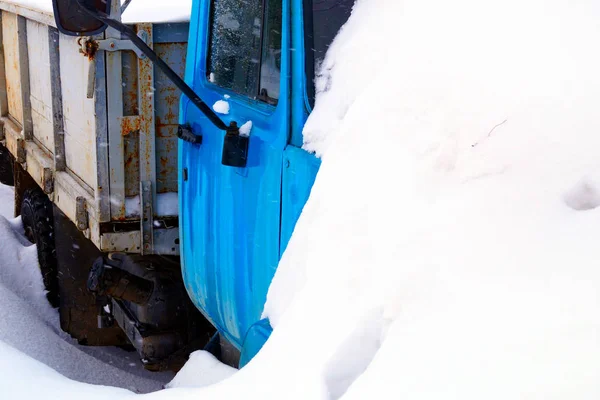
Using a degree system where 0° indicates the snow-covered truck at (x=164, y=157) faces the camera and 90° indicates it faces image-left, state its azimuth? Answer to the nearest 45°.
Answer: approximately 315°
